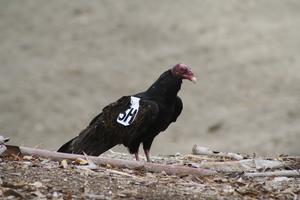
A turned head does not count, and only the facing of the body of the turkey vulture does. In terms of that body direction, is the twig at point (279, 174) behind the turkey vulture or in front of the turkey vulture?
in front

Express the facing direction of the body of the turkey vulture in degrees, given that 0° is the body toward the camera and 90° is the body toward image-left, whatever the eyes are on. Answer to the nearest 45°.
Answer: approximately 270°

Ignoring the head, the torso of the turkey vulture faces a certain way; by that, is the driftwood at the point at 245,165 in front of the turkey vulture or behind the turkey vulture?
in front
